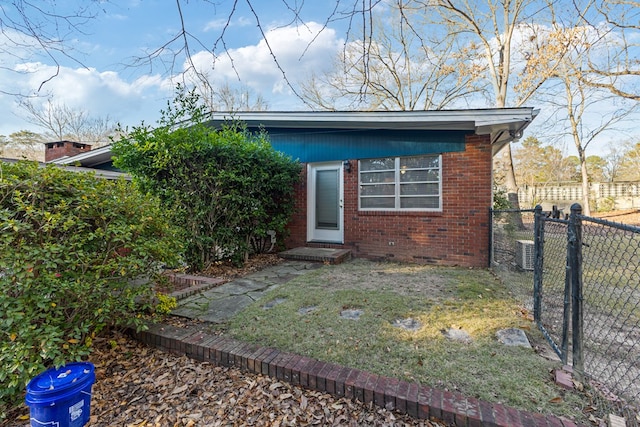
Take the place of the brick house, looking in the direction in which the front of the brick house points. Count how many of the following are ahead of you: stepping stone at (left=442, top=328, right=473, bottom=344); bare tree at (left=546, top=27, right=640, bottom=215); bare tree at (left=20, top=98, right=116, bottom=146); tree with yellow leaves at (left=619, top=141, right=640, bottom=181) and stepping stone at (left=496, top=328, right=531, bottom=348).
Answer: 2

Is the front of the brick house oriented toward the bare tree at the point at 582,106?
no

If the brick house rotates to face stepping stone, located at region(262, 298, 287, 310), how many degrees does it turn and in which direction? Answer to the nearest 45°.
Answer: approximately 45° to its right

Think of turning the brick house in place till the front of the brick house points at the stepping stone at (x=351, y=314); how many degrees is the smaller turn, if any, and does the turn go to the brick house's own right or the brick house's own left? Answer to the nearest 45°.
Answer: approximately 45° to the brick house's own right

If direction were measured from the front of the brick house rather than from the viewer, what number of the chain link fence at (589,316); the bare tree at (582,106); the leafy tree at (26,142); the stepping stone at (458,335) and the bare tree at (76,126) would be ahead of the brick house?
2

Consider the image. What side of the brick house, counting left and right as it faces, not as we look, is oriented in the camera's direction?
front

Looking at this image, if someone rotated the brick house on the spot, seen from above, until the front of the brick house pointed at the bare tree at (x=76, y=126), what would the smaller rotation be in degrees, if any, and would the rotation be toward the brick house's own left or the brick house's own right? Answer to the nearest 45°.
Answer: approximately 135° to the brick house's own right

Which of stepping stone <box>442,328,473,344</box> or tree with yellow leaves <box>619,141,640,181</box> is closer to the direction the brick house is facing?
the stepping stone

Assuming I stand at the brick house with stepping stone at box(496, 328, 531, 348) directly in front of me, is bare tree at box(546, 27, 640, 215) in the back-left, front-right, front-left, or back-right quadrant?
back-left

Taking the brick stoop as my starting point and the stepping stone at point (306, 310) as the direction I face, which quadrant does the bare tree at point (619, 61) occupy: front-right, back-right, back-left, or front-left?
back-left

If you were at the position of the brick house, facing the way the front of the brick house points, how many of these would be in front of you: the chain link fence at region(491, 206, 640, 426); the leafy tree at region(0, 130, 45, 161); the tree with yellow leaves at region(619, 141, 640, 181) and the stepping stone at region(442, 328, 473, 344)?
2

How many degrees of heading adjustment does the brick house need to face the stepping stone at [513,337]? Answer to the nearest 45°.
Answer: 0° — it already faces it

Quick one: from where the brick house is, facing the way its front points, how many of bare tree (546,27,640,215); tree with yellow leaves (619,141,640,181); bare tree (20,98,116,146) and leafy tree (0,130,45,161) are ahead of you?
0

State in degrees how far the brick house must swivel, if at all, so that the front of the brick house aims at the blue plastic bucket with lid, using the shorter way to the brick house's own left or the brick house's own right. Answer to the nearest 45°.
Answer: approximately 45° to the brick house's own right

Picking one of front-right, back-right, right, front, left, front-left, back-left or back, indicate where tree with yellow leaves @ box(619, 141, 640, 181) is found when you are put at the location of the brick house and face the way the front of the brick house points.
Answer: back-left

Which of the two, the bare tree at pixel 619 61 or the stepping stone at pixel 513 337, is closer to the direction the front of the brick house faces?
the stepping stone

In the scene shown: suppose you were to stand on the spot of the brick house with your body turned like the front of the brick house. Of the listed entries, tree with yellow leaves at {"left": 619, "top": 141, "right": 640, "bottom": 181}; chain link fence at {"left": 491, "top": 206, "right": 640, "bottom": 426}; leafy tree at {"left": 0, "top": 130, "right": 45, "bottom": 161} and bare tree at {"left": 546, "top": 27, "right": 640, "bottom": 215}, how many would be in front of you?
1

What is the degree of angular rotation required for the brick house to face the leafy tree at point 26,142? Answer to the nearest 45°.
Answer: approximately 135° to its right

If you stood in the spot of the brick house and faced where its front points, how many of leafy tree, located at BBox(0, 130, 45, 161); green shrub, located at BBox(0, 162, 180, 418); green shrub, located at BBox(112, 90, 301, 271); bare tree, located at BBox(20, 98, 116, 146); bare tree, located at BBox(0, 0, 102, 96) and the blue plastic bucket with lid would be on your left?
0

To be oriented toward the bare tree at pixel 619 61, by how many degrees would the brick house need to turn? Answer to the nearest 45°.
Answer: approximately 135° to its left
